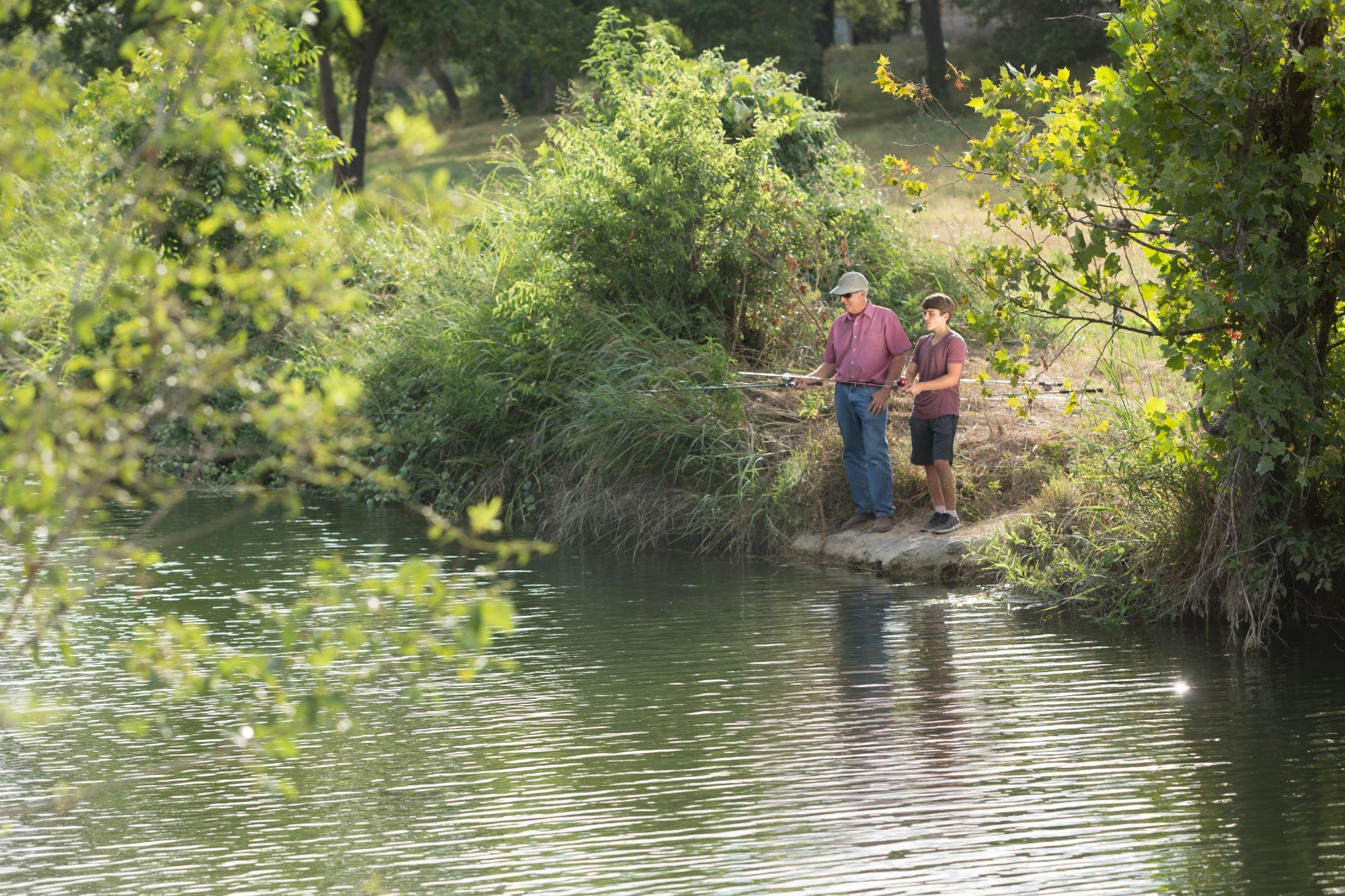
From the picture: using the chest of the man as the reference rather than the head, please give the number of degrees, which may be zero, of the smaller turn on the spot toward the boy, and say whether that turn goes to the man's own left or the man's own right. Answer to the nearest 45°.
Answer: approximately 90° to the man's own left

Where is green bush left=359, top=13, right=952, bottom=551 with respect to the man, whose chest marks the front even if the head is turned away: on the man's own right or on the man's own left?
on the man's own right

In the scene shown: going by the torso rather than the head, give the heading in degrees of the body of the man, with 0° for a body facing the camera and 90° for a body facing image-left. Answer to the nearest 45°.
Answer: approximately 45°

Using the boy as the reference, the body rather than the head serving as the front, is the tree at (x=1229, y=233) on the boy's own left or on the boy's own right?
on the boy's own left

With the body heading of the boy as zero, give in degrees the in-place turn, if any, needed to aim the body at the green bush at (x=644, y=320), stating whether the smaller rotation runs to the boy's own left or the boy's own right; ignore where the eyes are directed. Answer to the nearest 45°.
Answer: approximately 90° to the boy's own right

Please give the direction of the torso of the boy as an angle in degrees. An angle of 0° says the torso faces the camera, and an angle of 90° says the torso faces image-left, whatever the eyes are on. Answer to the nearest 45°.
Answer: approximately 45°
